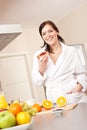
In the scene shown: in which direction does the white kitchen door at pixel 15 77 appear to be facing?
toward the camera

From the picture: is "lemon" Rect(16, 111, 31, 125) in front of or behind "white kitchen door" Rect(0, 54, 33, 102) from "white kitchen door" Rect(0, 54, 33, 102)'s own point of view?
in front

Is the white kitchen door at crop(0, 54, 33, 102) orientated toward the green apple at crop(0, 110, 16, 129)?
yes

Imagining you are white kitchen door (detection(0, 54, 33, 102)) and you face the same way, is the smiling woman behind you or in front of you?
in front

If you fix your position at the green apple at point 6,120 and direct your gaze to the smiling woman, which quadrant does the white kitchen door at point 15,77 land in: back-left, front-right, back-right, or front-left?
front-left
